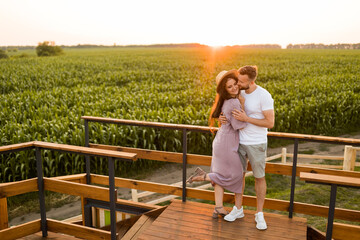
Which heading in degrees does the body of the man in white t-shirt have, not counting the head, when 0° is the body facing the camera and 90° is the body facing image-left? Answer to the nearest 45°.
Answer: approximately 45°

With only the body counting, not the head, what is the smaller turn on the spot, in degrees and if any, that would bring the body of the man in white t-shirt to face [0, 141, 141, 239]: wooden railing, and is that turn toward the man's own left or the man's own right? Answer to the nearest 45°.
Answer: approximately 45° to the man's own right

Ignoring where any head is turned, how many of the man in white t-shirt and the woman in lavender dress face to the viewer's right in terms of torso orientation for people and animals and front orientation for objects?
1

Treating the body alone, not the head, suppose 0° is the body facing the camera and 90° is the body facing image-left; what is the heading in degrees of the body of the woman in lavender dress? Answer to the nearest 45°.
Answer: approximately 270°
